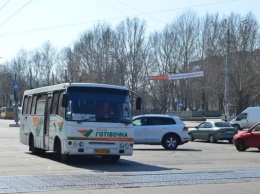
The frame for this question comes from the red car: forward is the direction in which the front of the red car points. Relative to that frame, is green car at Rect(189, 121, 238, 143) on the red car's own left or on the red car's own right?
on the red car's own right

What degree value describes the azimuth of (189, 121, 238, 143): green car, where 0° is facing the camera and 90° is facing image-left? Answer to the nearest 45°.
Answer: approximately 135°

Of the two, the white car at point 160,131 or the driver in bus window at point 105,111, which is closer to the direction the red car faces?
the white car

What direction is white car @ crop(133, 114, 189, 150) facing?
to the viewer's left

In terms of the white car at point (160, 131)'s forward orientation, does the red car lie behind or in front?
behind

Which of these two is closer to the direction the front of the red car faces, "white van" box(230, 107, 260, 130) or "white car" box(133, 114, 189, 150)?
the white car

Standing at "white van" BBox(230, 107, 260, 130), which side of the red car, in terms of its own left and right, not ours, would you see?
right

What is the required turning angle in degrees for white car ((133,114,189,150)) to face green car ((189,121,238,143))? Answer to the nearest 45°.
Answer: approximately 135° to its right

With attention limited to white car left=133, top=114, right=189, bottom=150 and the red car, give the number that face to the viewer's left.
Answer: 2

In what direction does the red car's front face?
to the viewer's left
